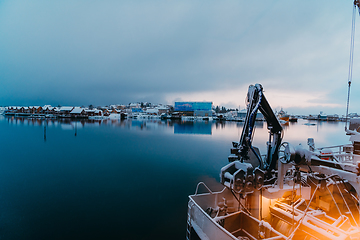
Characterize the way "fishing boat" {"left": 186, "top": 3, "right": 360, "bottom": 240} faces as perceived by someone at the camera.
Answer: facing away from the viewer and to the right of the viewer
